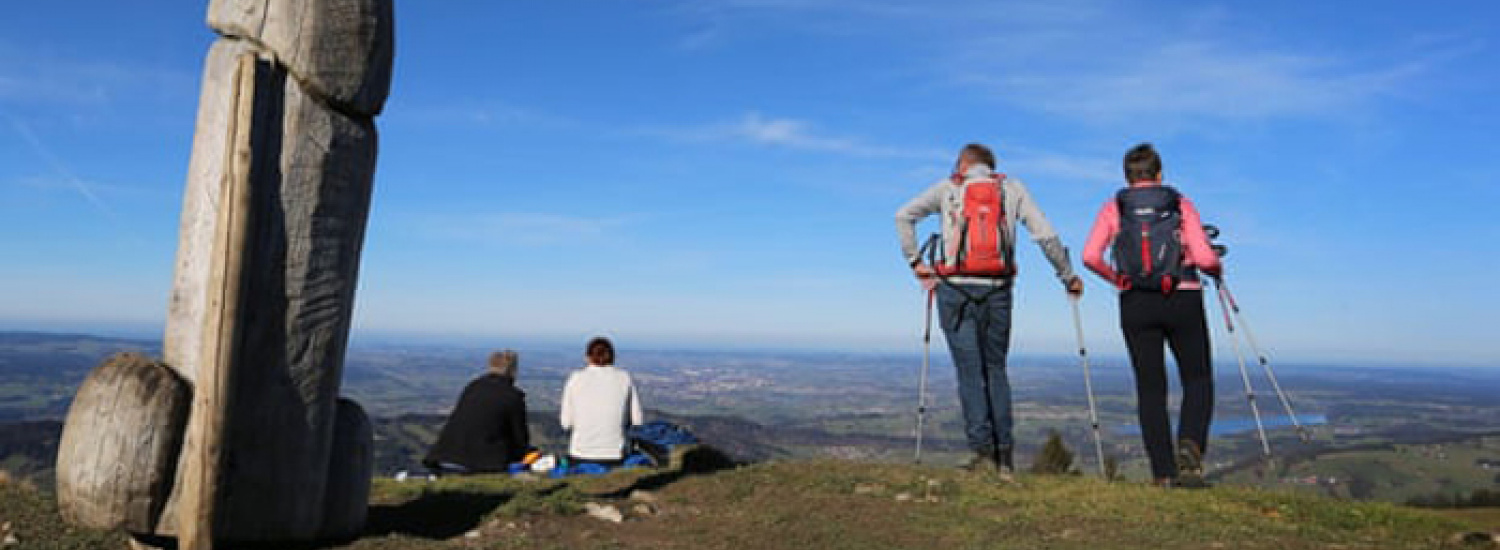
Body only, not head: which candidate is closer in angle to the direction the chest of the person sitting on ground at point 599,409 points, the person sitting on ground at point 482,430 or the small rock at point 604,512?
the person sitting on ground

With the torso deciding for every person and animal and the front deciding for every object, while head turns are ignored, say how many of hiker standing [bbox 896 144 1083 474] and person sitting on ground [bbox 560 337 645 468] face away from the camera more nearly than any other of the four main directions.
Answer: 2

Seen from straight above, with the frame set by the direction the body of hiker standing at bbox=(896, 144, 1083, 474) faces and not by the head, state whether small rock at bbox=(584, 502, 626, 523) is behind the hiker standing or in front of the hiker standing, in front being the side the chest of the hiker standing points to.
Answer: behind

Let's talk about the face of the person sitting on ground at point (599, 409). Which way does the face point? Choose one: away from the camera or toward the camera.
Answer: away from the camera

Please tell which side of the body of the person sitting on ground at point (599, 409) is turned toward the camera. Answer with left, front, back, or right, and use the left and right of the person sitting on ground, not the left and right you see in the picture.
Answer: back

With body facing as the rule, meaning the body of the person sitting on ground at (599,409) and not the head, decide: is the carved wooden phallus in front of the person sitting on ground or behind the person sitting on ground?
behind

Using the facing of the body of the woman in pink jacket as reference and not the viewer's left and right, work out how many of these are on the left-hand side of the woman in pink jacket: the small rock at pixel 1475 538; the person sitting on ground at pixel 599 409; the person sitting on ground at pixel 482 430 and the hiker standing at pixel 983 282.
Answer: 3

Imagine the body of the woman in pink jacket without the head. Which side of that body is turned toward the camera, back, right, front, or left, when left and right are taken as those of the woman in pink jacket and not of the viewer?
back

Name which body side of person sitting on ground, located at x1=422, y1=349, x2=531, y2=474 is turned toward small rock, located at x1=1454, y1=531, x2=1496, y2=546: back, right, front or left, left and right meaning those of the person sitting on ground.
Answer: right

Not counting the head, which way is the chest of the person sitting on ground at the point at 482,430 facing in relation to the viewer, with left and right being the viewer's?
facing away from the viewer and to the right of the viewer

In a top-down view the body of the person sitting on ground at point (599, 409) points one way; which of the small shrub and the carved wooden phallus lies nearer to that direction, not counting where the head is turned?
the small shrub

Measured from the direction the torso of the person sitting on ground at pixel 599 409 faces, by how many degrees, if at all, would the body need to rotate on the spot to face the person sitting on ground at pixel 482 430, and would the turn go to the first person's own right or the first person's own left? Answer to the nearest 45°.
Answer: approximately 90° to the first person's own left

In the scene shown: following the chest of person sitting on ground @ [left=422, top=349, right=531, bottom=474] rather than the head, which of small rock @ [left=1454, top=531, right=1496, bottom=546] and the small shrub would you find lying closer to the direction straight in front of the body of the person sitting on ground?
the small shrub

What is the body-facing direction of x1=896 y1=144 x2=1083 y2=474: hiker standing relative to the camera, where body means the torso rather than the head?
away from the camera

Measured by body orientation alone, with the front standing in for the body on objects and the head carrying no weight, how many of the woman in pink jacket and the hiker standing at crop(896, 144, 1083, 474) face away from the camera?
2
